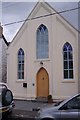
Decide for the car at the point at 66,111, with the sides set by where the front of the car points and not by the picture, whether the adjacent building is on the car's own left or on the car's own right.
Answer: on the car's own right

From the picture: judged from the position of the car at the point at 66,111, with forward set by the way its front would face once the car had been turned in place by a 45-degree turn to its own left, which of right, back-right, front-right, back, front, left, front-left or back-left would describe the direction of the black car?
right

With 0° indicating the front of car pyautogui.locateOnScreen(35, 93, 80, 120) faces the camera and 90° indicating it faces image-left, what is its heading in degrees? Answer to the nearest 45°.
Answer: approximately 90°
